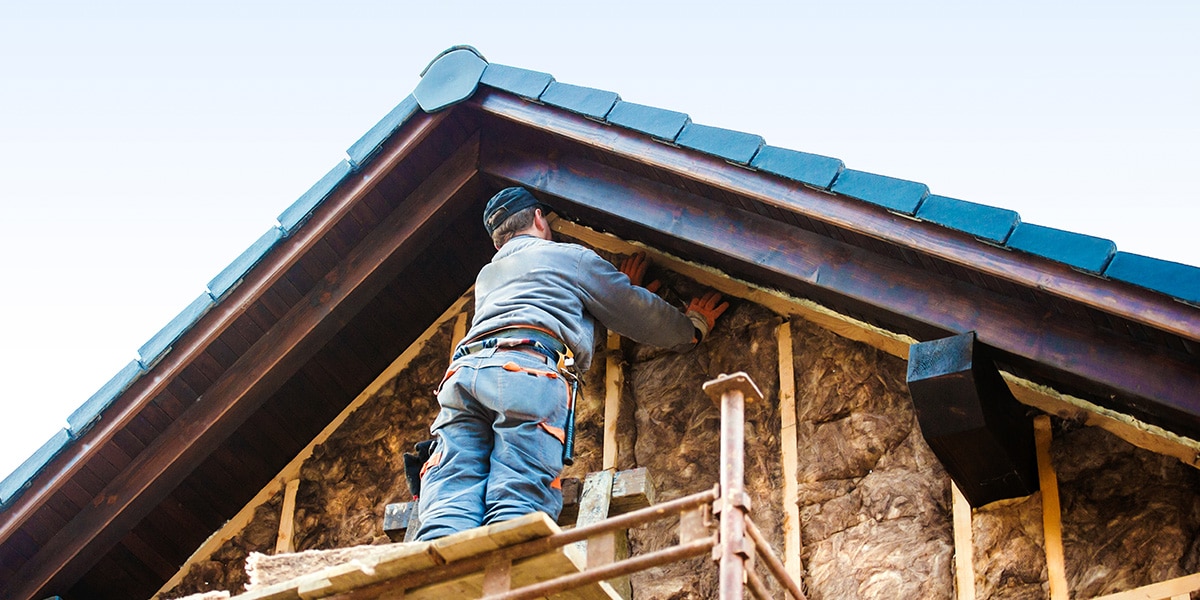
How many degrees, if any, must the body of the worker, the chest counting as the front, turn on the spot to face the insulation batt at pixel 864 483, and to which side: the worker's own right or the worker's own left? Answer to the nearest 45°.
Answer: approximately 45° to the worker's own right

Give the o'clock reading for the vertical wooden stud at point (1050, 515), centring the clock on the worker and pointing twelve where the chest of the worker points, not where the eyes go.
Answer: The vertical wooden stud is roughly at 2 o'clock from the worker.

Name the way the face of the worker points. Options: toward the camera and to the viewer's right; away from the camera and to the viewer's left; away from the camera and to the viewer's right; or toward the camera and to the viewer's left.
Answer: away from the camera and to the viewer's right

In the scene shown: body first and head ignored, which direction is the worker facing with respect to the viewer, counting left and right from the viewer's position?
facing away from the viewer and to the right of the viewer

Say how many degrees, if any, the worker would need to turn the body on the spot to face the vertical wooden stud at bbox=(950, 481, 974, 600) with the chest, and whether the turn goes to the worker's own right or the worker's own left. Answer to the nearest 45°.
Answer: approximately 45° to the worker's own right

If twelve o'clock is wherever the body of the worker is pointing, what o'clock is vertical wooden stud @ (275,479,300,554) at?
The vertical wooden stud is roughly at 10 o'clock from the worker.

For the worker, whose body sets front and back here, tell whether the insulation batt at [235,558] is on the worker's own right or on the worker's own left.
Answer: on the worker's own left

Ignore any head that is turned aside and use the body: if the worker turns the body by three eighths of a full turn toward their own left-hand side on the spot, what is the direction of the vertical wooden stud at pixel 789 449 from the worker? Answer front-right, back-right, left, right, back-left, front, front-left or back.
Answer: back
